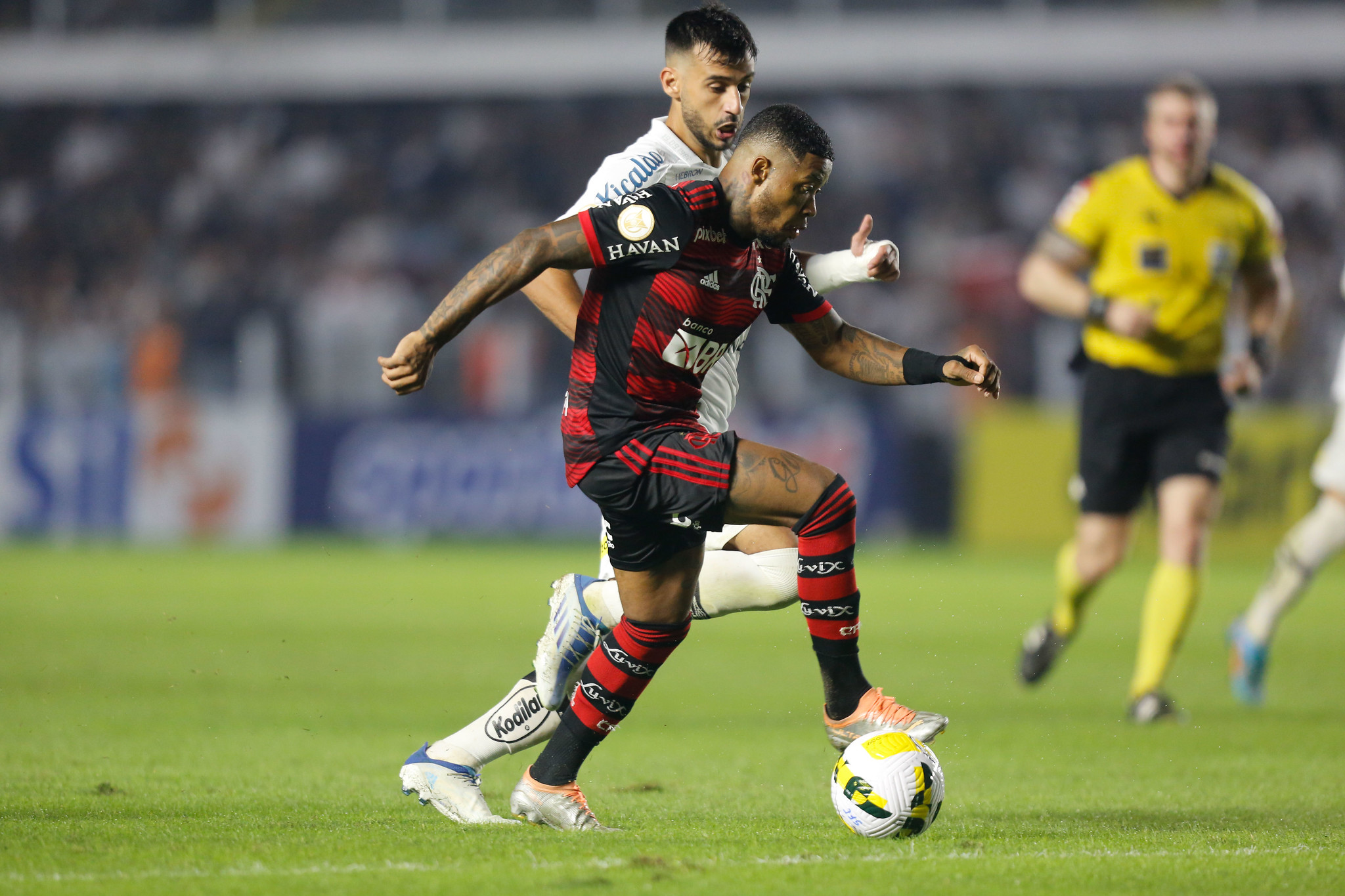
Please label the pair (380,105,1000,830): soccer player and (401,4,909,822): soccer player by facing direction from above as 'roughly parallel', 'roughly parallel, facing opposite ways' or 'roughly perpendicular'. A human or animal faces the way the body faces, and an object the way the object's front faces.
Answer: roughly parallel

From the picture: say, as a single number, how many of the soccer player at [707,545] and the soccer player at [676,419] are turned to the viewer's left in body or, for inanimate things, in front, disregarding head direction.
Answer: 0

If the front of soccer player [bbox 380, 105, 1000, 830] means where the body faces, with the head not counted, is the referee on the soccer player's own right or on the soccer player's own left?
on the soccer player's own left

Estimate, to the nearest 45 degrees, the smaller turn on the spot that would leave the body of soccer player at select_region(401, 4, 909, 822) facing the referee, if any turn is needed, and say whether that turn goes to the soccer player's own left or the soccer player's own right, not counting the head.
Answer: approximately 90° to the soccer player's own left

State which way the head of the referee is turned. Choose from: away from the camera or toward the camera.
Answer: toward the camera

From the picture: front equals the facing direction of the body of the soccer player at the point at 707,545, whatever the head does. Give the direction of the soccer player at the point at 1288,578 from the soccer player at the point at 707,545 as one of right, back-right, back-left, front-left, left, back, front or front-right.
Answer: left

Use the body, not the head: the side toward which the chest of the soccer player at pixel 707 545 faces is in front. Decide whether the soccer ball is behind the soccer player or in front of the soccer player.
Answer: in front

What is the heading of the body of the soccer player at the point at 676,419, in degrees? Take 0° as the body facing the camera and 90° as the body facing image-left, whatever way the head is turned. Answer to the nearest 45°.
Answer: approximately 315°

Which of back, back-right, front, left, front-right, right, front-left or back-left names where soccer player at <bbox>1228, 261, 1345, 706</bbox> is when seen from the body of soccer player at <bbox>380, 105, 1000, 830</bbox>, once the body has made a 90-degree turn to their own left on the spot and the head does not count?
front

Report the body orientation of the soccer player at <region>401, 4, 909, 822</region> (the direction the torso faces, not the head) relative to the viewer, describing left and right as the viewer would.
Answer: facing the viewer and to the right of the viewer
